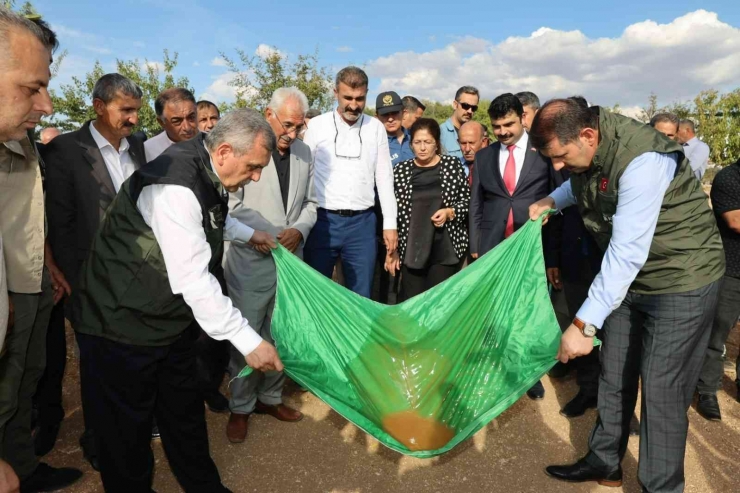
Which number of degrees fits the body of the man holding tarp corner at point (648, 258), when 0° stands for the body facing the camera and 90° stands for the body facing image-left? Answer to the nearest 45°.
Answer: approximately 90°

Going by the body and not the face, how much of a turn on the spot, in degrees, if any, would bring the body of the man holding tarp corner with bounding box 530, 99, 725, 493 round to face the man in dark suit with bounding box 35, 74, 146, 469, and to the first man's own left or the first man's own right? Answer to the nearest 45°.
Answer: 0° — they already face them

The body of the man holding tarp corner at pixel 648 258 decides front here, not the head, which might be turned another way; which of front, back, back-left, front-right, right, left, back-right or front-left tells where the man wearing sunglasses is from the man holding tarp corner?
front-right

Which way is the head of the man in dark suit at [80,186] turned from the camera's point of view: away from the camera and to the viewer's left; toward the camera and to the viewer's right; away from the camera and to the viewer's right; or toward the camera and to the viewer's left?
toward the camera and to the viewer's right

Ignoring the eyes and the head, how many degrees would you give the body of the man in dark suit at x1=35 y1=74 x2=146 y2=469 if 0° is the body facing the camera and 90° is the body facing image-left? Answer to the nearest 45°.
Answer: approximately 315°

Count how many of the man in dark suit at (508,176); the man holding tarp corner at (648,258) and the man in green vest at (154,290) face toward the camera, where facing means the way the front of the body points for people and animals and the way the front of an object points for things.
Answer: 1

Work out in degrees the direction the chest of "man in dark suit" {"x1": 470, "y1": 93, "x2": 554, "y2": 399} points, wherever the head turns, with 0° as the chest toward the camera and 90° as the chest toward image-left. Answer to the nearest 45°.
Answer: approximately 0°

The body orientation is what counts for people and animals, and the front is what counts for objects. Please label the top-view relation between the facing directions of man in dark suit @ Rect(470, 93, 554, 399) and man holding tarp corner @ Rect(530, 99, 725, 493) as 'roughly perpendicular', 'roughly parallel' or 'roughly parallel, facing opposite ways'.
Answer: roughly perpendicular

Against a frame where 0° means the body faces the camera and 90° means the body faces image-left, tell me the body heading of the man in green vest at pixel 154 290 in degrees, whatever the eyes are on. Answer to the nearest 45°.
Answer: approximately 270°

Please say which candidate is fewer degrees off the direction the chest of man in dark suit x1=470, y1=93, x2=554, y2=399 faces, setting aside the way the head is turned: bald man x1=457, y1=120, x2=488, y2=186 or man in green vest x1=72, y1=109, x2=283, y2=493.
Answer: the man in green vest

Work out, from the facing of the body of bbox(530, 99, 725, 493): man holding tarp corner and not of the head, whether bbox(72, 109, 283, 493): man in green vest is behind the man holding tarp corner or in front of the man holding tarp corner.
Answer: in front
